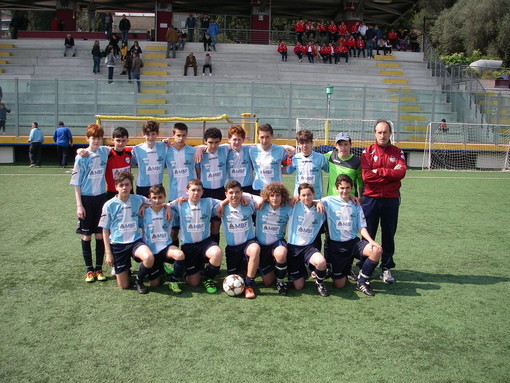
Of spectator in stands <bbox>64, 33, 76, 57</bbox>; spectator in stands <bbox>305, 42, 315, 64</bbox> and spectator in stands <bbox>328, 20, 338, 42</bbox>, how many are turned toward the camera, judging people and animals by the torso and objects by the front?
3

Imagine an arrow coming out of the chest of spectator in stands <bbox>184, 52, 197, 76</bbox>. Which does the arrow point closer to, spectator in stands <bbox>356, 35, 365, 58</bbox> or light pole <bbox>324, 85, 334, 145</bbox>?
the light pole

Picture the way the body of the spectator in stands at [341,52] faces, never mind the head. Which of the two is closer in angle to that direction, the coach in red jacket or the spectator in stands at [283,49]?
the coach in red jacket

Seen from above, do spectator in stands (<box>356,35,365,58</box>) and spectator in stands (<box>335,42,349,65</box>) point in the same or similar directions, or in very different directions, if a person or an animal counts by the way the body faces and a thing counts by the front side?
same or similar directions

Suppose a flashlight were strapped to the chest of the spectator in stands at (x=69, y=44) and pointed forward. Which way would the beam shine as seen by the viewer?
toward the camera

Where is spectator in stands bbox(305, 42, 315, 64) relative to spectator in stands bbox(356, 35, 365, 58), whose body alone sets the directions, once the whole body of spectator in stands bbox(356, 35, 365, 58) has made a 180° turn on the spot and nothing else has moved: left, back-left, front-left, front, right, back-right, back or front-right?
back-left

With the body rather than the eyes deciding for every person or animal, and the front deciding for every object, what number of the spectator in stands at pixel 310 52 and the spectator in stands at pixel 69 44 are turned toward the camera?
2

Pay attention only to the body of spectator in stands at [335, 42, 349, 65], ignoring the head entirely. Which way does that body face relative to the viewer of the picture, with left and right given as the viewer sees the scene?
facing the viewer

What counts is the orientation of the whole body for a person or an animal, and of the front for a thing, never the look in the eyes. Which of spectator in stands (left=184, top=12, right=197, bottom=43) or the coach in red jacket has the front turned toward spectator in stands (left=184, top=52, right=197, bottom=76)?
spectator in stands (left=184, top=12, right=197, bottom=43)

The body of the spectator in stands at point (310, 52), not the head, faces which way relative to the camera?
toward the camera

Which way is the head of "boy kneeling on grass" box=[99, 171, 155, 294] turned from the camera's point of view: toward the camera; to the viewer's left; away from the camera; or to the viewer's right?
toward the camera

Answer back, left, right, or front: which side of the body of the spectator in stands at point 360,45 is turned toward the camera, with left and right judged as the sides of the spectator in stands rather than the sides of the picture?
front

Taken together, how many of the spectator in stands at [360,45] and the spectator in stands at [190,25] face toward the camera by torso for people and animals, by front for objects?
2

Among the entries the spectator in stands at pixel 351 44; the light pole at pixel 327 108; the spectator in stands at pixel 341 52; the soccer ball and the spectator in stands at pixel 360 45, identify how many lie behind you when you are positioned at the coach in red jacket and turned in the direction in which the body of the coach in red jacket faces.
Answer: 4

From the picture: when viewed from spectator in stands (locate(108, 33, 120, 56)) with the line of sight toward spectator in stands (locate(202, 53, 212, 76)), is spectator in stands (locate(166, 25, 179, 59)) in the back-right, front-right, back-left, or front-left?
front-left

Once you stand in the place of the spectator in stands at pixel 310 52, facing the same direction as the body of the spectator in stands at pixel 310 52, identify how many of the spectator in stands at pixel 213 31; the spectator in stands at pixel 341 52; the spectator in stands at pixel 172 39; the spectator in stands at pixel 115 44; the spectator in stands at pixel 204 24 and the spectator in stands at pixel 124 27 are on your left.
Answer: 1
